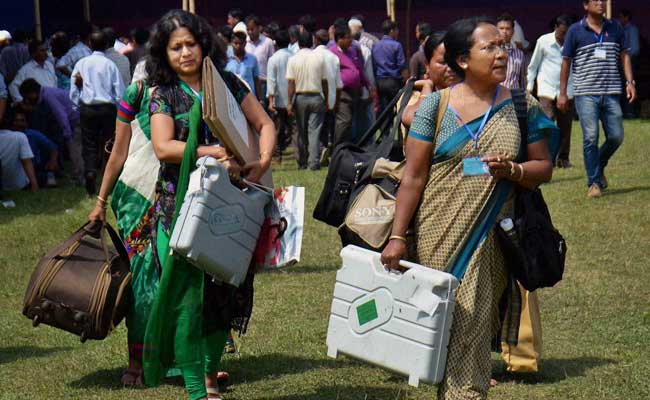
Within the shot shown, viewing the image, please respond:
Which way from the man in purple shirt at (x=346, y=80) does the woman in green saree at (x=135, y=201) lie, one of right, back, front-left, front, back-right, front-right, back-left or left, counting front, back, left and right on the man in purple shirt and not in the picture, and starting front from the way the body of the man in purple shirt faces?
front-right

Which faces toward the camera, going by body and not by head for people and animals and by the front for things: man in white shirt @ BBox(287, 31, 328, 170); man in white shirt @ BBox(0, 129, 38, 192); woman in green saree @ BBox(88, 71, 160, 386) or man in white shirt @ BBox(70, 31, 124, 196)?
the woman in green saree

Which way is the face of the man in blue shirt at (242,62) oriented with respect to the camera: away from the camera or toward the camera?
toward the camera

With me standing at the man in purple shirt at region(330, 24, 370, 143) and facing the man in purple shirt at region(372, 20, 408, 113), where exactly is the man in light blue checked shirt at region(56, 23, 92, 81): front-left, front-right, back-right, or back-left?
back-left

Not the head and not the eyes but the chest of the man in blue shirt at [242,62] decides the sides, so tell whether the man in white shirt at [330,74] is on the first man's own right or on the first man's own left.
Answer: on the first man's own left

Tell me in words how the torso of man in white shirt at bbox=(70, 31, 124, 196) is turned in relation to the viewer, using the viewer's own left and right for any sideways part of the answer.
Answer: facing away from the viewer

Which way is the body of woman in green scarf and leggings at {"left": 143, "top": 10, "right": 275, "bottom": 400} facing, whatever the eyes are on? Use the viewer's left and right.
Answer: facing the viewer and to the right of the viewer

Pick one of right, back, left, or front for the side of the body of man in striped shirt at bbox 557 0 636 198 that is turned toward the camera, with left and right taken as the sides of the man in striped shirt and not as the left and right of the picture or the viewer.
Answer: front

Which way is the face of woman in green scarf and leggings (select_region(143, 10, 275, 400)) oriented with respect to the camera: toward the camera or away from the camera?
toward the camera

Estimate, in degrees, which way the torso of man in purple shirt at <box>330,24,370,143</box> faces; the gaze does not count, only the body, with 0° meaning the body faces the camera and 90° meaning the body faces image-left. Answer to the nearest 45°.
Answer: approximately 315°
